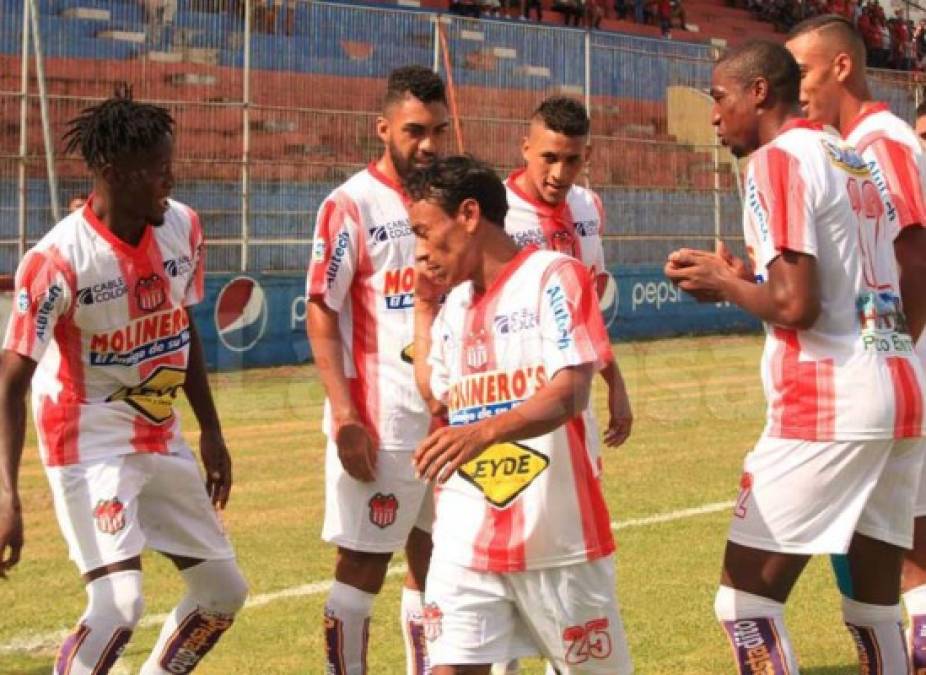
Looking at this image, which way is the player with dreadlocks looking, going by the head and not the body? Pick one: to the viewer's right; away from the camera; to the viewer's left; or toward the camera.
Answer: to the viewer's right

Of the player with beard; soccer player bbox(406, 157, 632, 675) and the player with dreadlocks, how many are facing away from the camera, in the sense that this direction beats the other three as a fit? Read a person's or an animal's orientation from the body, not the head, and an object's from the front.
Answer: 0

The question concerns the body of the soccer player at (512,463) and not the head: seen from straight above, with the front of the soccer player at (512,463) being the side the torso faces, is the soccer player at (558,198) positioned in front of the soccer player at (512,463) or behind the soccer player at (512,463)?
behind

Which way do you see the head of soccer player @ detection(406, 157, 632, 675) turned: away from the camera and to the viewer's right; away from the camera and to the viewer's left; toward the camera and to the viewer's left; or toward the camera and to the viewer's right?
toward the camera and to the viewer's left

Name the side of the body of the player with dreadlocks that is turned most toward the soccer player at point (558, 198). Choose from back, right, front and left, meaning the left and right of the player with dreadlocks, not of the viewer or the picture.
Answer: left

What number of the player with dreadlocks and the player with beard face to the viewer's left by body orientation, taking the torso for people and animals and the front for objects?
0

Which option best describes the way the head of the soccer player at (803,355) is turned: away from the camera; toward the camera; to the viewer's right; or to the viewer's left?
to the viewer's left

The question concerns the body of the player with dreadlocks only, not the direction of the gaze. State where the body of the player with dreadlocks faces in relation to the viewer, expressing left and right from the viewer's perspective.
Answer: facing the viewer and to the right of the viewer

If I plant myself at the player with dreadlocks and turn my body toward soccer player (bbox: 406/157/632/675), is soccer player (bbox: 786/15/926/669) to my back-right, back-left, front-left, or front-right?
front-left

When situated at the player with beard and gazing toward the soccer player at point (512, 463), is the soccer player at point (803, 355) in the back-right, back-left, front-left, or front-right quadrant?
front-left

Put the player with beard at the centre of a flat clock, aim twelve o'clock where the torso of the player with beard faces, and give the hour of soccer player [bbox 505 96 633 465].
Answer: The soccer player is roughly at 9 o'clock from the player with beard.

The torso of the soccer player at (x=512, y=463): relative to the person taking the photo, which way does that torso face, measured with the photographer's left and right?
facing the viewer and to the left of the viewer

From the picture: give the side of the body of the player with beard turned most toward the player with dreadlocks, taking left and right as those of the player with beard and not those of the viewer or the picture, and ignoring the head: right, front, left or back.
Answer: right

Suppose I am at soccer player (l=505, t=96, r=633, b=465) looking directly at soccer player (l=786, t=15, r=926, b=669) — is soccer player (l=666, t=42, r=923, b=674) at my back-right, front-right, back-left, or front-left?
front-right
